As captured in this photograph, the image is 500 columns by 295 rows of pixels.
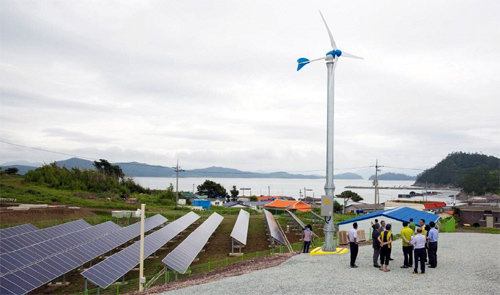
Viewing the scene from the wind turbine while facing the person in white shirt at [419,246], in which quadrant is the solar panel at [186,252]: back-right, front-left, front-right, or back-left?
back-right

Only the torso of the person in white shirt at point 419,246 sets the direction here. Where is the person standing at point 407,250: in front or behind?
in front

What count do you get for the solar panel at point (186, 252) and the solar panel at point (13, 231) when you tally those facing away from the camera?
0
